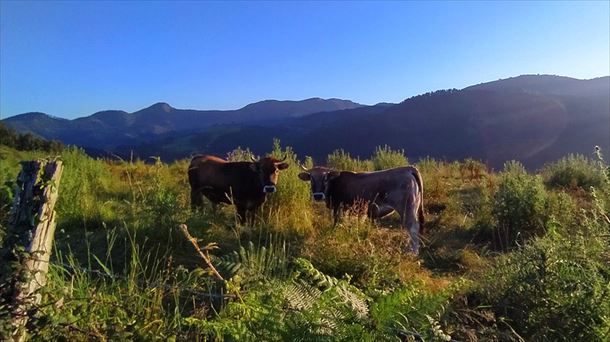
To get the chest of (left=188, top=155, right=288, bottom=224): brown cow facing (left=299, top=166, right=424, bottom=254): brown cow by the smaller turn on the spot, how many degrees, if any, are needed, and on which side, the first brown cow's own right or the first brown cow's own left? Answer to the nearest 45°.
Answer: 0° — it already faces it

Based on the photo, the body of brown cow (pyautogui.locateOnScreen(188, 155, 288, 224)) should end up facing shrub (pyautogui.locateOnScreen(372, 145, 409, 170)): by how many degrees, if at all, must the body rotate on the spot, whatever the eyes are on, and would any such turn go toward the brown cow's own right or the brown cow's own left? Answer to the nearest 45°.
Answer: approximately 90° to the brown cow's own left

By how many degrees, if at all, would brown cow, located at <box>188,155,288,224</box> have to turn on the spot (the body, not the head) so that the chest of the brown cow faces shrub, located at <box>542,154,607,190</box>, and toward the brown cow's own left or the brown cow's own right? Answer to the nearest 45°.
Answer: approximately 45° to the brown cow's own left

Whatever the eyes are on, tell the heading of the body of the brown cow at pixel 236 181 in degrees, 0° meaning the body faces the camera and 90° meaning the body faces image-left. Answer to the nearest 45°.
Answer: approximately 315°

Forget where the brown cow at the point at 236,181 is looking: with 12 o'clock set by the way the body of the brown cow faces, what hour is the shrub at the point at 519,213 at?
The shrub is roughly at 11 o'clock from the brown cow.

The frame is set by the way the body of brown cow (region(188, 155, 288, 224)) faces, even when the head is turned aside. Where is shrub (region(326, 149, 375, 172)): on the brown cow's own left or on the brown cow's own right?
on the brown cow's own left

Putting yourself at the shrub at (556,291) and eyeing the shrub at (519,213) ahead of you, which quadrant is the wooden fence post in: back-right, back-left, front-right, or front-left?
back-left

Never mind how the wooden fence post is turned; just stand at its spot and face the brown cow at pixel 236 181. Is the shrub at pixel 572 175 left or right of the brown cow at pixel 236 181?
right
